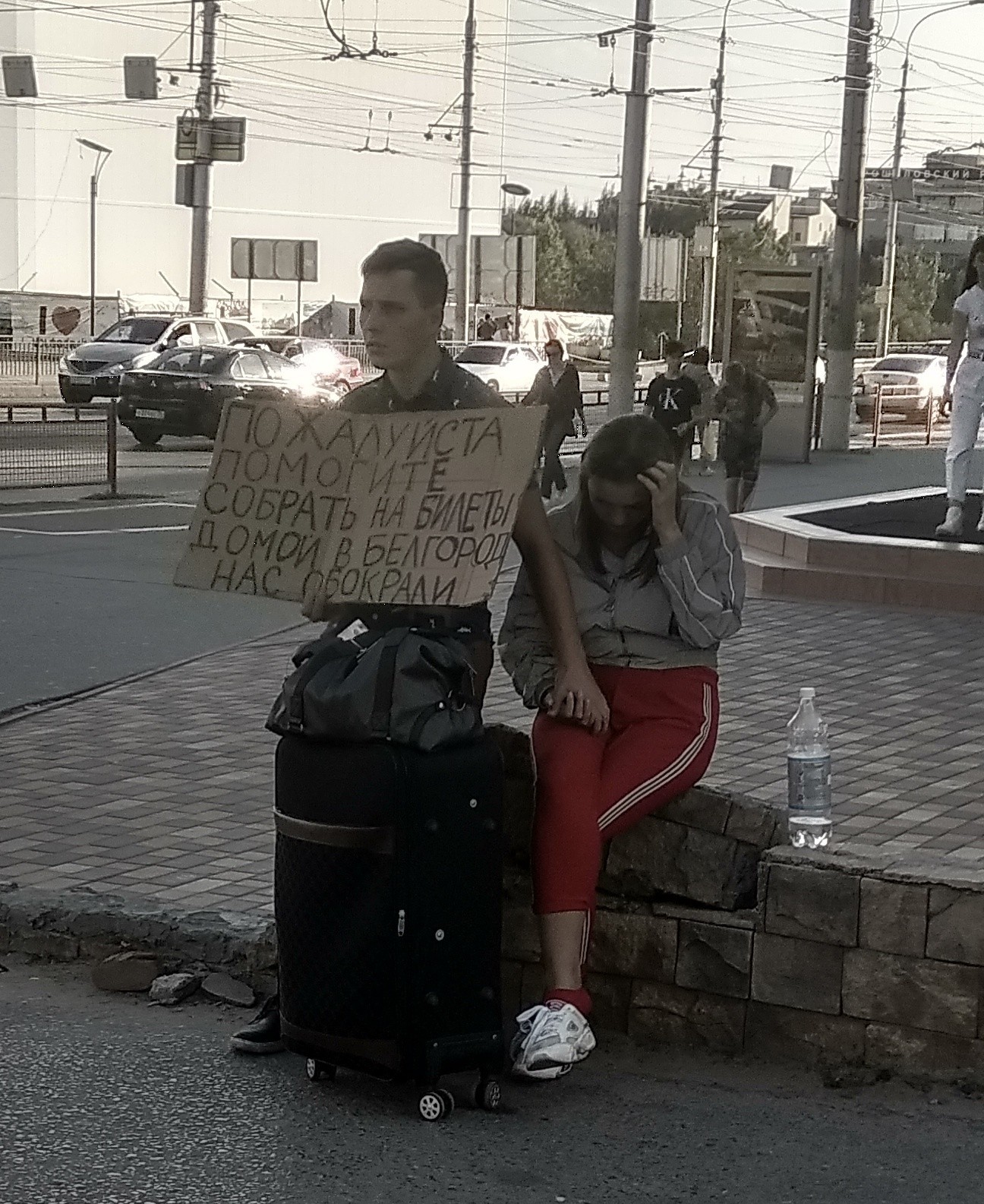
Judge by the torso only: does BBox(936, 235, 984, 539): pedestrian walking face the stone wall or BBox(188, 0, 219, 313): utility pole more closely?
the stone wall

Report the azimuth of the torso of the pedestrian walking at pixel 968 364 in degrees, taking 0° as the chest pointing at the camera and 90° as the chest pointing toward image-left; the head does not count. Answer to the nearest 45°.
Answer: approximately 0°

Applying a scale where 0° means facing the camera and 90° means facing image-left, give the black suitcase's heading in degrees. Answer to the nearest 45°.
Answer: approximately 45°

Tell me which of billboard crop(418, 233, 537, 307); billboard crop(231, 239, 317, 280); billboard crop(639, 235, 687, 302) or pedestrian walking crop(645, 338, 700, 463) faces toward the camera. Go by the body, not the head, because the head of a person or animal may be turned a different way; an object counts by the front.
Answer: the pedestrian walking

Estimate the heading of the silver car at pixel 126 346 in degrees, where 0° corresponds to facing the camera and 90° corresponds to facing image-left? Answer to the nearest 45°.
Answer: approximately 45°

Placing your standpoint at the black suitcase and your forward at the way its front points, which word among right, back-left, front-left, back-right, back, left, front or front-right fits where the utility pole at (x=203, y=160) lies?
back-right

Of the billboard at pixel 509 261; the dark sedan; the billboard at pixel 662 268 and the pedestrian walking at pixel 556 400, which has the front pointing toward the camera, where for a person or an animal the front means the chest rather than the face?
the pedestrian walking

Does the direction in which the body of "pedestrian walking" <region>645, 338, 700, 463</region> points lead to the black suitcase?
yes

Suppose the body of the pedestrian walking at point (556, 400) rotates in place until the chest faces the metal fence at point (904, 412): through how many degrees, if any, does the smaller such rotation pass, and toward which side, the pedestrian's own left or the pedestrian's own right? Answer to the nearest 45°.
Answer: approximately 135° to the pedestrian's own left

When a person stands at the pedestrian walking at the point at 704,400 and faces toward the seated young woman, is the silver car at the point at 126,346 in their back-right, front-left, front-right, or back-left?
back-right

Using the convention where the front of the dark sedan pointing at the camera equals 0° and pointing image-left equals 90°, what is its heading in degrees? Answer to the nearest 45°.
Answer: approximately 225°
